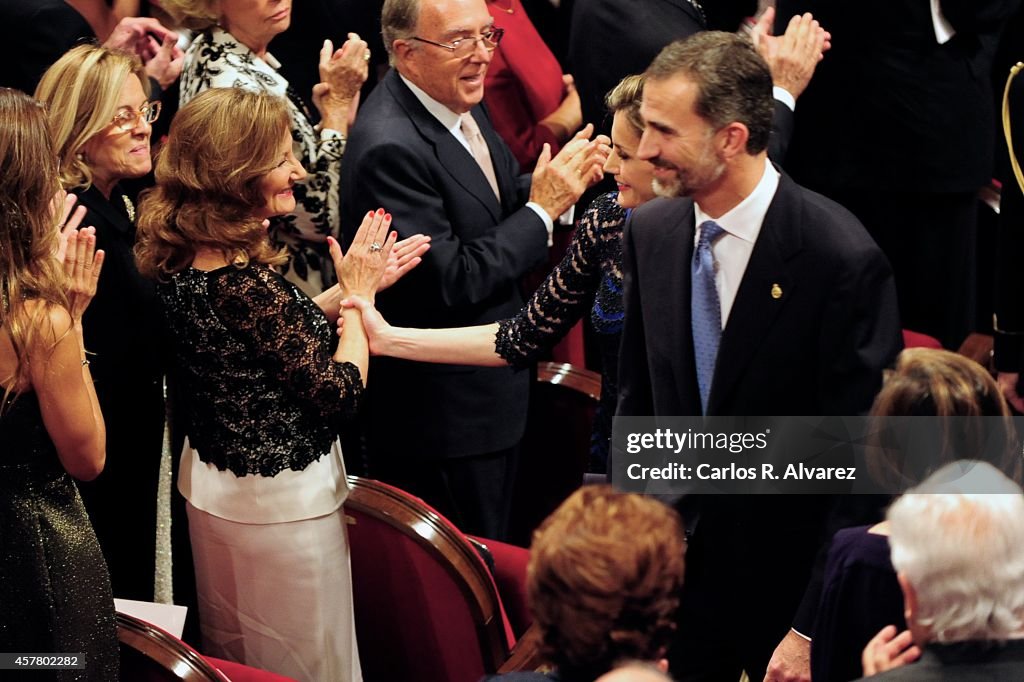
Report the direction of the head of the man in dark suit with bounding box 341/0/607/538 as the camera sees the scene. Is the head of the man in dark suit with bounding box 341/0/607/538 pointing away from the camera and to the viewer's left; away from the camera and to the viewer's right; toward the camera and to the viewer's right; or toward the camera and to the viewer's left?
toward the camera and to the viewer's right

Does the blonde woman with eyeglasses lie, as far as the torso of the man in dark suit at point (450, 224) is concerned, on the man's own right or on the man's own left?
on the man's own right

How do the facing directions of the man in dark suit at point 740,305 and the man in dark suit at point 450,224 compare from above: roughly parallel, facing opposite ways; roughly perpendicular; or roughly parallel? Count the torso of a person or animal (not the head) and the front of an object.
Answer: roughly perpendicular

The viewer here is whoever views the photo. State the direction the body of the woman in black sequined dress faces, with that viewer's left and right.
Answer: facing away from the viewer and to the right of the viewer

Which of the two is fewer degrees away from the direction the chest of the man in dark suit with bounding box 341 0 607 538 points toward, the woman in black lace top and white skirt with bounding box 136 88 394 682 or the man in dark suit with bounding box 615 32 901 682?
the man in dark suit

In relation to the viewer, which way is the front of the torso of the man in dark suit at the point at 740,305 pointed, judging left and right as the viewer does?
facing the viewer and to the left of the viewer

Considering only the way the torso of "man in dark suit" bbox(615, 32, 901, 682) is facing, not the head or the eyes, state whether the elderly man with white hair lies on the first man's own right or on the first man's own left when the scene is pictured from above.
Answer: on the first man's own left

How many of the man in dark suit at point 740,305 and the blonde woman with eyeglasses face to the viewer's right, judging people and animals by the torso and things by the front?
1

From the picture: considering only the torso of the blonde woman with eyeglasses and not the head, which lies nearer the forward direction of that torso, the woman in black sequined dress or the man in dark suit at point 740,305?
the man in dark suit

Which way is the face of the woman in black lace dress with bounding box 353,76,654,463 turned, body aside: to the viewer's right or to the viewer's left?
to the viewer's left

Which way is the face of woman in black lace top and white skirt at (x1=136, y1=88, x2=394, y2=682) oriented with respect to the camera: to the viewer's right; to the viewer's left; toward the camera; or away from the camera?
to the viewer's right

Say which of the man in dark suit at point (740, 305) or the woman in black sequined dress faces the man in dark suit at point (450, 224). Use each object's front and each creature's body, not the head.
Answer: the woman in black sequined dress

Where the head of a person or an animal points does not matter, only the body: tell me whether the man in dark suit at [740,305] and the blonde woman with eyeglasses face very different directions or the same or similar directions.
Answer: very different directions

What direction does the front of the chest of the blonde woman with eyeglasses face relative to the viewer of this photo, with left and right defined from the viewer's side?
facing to the right of the viewer

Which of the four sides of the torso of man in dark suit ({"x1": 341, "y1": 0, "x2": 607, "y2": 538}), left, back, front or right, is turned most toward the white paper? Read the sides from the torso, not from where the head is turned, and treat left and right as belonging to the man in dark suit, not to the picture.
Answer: right

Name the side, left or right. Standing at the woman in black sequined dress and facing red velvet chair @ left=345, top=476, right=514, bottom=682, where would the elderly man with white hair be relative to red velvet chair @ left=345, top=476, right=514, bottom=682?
right
